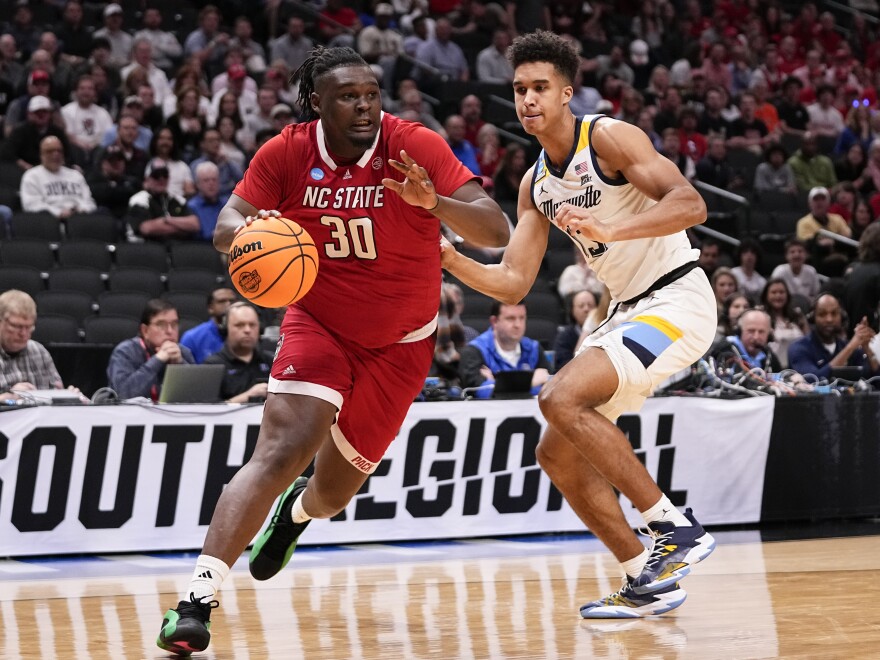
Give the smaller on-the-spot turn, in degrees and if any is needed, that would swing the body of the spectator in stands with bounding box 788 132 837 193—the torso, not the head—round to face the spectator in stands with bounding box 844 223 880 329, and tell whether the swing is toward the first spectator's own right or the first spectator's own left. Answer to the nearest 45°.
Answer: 0° — they already face them

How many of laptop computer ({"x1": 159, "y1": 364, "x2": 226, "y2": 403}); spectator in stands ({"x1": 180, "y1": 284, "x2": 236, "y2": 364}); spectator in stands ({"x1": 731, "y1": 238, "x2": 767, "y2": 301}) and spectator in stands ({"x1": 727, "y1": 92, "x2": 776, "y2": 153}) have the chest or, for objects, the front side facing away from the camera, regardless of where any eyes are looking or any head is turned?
1

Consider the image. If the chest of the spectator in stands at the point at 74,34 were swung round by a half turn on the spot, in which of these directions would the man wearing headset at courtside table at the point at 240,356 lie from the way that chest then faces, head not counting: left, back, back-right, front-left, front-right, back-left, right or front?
back

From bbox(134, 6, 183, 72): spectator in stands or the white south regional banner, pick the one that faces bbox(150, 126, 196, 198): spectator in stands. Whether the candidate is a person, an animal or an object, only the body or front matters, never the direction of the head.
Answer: bbox(134, 6, 183, 72): spectator in stands

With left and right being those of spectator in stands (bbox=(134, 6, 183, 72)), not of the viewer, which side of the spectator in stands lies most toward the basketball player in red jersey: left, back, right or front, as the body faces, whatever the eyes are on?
front

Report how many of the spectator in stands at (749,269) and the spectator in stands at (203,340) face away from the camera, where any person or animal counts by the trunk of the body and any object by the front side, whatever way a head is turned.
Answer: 0

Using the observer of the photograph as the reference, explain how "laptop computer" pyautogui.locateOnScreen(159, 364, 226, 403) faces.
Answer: facing away from the viewer

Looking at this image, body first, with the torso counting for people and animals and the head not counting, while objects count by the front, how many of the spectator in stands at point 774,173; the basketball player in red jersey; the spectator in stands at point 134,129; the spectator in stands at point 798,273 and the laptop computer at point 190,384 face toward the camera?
4

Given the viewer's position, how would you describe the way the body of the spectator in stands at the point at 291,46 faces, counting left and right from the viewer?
facing the viewer

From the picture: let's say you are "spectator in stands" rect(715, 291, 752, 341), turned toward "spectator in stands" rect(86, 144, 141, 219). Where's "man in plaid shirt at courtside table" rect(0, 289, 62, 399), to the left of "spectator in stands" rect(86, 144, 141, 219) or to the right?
left

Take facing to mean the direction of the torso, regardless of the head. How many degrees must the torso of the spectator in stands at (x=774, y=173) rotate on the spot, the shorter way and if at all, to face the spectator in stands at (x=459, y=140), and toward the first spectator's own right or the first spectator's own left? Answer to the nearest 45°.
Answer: approximately 45° to the first spectator's own right

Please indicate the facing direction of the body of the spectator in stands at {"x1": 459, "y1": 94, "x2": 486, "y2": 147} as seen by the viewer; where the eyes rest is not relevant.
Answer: toward the camera

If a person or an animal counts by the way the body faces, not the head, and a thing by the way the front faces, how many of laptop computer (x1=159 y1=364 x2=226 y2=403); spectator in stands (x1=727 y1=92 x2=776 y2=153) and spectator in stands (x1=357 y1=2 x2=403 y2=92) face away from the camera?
1

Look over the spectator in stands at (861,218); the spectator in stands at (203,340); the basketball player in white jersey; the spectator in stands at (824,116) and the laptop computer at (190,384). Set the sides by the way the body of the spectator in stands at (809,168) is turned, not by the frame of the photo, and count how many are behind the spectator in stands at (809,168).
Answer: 1

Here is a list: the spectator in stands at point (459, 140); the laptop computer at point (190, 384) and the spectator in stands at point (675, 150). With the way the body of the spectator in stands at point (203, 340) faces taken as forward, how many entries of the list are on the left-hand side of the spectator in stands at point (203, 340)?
2
